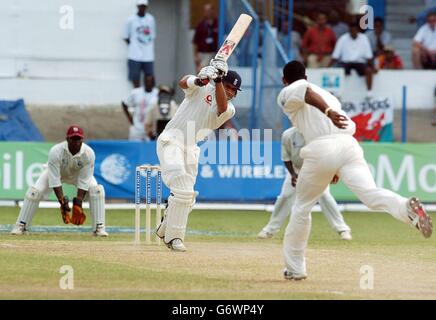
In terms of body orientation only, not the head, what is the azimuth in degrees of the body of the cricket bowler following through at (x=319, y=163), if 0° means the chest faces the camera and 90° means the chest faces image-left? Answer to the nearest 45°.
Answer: approximately 135°

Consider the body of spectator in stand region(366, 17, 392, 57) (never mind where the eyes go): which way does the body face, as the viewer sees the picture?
toward the camera

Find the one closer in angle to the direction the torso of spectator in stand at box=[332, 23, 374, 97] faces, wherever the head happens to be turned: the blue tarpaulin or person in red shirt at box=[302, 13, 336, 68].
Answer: the blue tarpaulin

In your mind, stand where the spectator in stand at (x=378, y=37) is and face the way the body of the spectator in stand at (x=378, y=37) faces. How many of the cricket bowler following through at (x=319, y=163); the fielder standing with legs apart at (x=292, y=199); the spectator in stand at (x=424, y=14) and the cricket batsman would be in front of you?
3

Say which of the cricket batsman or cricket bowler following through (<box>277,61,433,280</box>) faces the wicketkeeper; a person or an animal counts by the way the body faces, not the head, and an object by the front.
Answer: the cricket bowler following through

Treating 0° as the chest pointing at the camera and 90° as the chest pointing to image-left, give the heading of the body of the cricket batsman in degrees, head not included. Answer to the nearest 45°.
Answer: approximately 315°

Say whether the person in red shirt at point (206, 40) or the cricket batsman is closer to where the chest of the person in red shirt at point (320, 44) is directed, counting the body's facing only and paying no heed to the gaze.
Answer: the cricket batsman

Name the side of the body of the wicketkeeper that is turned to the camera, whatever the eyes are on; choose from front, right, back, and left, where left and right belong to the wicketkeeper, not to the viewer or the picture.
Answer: front

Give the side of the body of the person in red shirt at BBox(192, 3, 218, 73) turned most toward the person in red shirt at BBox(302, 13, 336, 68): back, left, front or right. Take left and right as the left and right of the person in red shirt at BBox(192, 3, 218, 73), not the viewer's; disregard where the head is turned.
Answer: left

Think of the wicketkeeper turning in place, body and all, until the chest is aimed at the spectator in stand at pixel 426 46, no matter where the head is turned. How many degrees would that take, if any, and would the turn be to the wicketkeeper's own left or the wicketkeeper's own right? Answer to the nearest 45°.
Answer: approximately 135° to the wicketkeeper's own left
